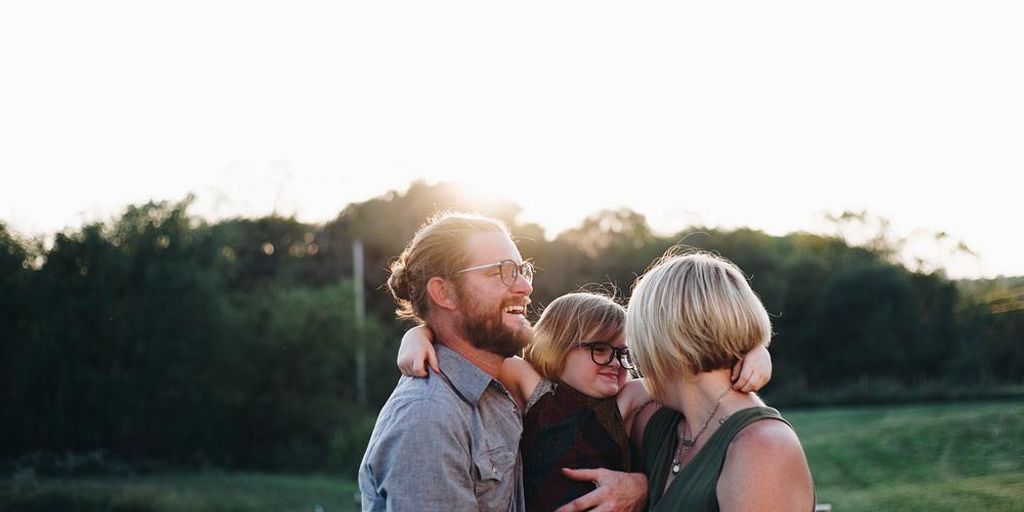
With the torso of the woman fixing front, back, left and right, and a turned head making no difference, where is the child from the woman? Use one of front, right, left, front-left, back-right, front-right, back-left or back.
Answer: right

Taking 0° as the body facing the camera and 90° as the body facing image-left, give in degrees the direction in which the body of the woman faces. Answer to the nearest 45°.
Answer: approximately 45°

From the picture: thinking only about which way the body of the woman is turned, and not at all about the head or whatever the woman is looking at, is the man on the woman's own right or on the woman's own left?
on the woman's own right

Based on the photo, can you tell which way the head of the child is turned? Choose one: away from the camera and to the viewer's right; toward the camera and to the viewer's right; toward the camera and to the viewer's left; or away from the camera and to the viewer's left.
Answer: toward the camera and to the viewer's right
